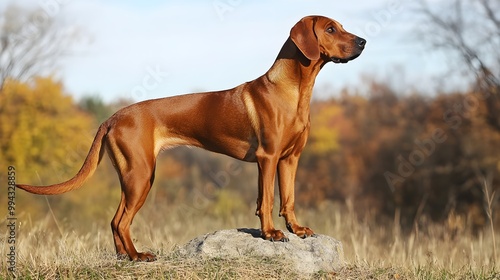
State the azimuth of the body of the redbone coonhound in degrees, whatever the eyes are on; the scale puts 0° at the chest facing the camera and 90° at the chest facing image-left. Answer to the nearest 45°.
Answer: approximately 270°
